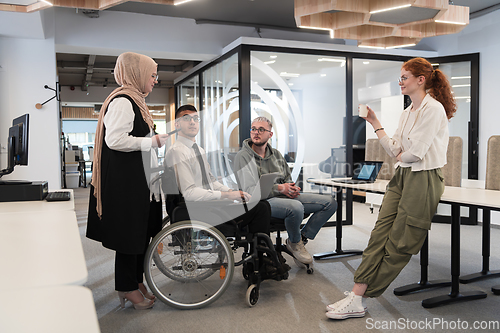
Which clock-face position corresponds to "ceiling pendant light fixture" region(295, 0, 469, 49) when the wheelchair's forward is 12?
The ceiling pendant light fixture is roughly at 11 o'clock from the wheelchair.

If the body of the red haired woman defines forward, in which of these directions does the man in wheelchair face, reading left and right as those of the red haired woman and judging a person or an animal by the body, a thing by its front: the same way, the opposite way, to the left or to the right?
the opposite way

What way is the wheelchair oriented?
to the viewer's right

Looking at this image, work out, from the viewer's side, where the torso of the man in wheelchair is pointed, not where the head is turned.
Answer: to the viewer's right

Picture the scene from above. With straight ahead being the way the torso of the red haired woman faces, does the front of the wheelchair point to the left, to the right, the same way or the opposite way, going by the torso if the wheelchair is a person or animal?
the opposite way

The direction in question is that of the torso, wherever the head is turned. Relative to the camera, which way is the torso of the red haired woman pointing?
to the viewer's left

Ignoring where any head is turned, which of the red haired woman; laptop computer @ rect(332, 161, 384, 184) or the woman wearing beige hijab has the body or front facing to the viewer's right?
the woman wearing beige hijab

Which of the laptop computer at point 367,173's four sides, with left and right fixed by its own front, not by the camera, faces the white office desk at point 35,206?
front

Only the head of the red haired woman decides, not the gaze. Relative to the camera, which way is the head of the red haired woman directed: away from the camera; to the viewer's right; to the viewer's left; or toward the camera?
to the viewer's left

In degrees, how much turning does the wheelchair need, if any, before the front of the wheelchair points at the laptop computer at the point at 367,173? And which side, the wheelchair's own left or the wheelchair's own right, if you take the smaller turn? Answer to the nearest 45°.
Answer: approximately 45° to the wheelchair's own left

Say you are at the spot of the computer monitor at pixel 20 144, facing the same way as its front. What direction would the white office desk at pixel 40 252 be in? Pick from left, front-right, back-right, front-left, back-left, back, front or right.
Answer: right

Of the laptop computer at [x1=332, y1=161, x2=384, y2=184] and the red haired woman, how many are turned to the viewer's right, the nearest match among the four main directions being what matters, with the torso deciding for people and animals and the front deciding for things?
0

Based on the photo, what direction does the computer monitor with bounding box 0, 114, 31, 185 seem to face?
to the viewer's right

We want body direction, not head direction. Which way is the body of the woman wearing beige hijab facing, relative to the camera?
to the viewer's right

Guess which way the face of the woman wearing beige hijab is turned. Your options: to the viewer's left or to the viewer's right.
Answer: to the viewer's right
